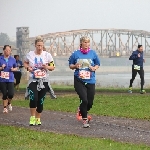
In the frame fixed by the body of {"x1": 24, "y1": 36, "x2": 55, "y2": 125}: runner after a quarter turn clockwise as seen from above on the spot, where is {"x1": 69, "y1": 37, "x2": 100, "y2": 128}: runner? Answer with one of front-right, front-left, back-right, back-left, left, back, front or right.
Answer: back

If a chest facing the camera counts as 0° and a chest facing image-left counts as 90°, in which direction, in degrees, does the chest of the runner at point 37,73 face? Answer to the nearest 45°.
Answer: approximately 0°

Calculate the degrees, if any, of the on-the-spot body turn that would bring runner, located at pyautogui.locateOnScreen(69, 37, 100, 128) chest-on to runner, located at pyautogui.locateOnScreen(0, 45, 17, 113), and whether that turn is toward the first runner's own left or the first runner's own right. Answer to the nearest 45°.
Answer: approximately 135° to the first runner's own right

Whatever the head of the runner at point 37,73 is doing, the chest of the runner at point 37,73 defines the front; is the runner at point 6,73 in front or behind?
behind
